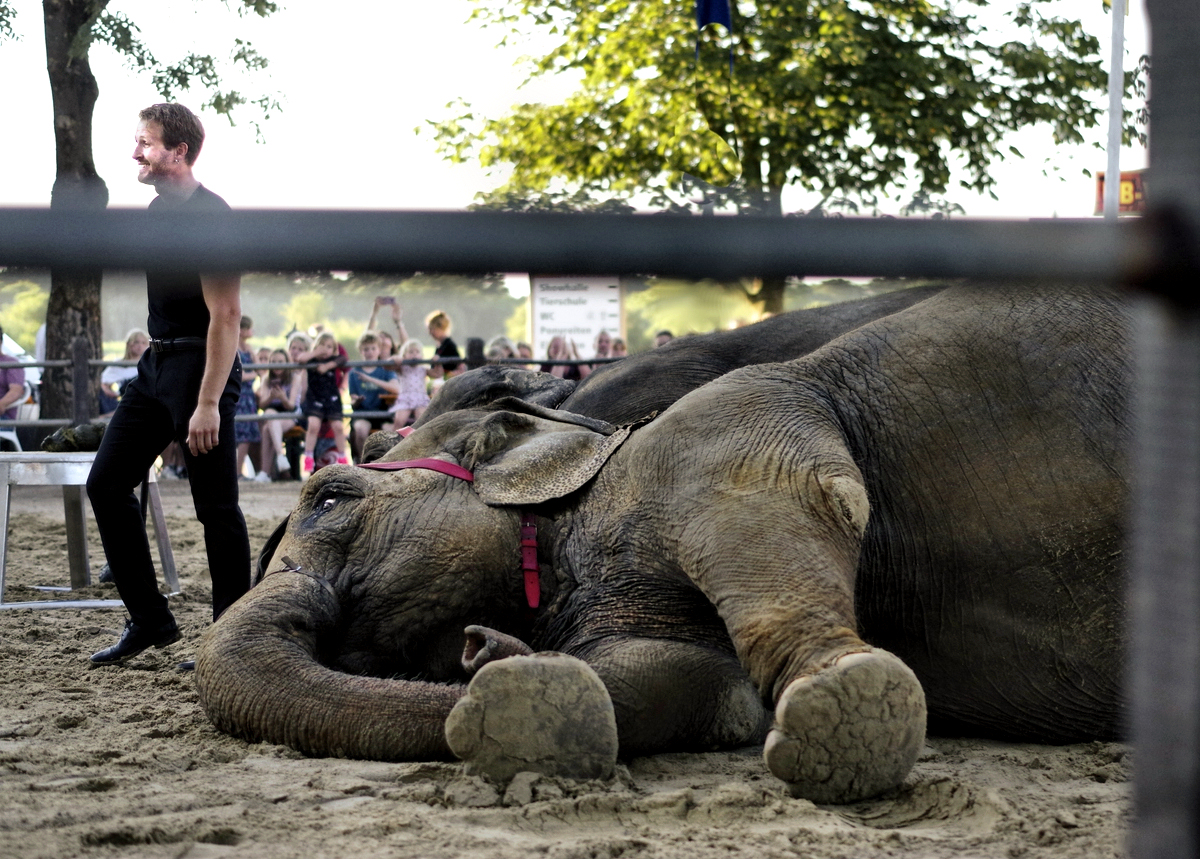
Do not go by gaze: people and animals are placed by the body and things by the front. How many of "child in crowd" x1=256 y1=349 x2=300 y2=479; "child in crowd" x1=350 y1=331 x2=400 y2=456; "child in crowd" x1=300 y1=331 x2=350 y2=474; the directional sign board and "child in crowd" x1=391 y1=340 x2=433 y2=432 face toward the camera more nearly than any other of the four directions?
5

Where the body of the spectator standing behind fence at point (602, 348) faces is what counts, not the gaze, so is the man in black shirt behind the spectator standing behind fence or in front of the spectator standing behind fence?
in front

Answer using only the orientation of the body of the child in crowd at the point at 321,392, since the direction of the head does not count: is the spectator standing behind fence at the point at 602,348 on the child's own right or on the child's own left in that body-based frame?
on the child's own left

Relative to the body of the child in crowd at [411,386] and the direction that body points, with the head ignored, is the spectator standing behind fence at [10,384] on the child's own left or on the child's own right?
on the child's own right

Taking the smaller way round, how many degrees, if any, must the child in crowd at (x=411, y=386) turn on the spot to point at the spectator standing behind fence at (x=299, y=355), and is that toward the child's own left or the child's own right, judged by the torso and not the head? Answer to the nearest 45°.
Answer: approximately 90° to the child's own right

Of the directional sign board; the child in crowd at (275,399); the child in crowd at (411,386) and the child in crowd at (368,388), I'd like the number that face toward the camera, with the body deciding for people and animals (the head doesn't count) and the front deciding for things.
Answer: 4

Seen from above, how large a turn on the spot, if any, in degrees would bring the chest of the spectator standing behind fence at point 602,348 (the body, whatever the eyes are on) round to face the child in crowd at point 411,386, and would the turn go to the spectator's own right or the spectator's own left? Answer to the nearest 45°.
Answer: approximately 90° to the spectator's own right

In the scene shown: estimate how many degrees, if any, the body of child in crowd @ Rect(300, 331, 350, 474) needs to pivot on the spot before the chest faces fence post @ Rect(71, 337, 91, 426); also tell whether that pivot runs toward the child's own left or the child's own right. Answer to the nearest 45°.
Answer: approximately 90° to the child's own right

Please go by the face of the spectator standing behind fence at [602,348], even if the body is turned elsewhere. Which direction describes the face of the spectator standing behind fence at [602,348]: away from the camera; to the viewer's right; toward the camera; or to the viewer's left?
toward the camera

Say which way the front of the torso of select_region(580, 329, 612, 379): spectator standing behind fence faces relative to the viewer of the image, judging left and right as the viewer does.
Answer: facing the viewer

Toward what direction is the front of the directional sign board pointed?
toward the camera

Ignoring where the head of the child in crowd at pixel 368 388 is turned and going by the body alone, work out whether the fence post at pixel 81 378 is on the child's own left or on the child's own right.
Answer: on the child's own right

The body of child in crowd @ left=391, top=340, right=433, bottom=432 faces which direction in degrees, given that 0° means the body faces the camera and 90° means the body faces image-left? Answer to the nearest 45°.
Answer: approximately 0°

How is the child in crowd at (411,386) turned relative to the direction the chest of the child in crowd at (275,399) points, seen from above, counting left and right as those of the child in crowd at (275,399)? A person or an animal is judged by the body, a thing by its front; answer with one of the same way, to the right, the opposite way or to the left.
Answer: the same way

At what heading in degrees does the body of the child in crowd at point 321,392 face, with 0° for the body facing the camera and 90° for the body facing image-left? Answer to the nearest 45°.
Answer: approximately 0°

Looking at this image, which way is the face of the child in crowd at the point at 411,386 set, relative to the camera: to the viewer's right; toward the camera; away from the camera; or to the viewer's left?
toward the camera
